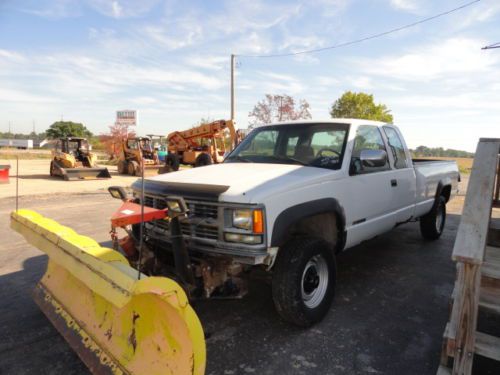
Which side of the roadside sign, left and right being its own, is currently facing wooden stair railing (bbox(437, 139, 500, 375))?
front

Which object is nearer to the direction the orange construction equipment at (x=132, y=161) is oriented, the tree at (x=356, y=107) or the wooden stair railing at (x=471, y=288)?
the wooden stair railing

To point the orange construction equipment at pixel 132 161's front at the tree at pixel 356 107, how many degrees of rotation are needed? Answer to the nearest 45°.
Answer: approximately 90° to its left

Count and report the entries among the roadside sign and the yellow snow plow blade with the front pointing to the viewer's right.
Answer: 0

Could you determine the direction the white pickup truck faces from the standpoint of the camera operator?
facing the viewer and to the left of the viewer

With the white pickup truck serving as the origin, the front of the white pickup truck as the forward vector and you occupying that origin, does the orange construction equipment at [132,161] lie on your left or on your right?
on your right

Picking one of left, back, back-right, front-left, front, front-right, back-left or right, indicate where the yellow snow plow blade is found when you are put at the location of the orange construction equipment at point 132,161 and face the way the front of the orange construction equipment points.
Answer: front-right

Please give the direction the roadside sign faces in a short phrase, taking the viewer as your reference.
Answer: facing the viewer

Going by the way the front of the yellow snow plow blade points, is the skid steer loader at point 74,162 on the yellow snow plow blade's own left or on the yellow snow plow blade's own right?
on the yellow snow plow blade's own right

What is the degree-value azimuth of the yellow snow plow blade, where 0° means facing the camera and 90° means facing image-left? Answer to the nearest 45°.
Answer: approximately 45°

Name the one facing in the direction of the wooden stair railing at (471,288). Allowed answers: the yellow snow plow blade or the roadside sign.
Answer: the roadside sign

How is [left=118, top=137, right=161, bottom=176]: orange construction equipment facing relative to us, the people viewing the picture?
facing the viewer and to the right of the viewer

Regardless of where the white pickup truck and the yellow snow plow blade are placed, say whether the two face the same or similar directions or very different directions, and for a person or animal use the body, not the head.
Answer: same or similar directions

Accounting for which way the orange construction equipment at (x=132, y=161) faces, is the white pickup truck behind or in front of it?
in front
